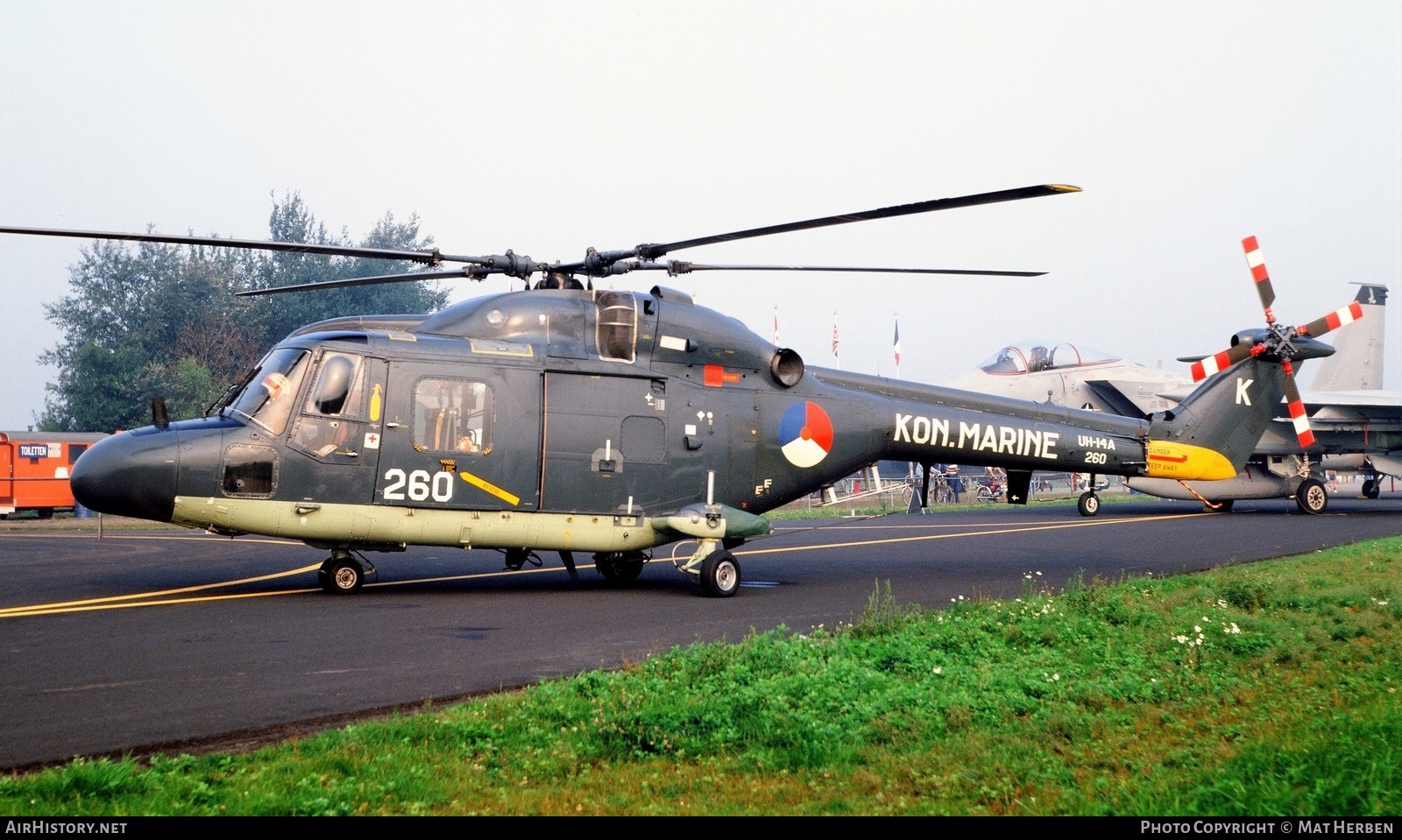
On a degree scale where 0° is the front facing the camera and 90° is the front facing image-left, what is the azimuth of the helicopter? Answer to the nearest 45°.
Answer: approximately 90°
